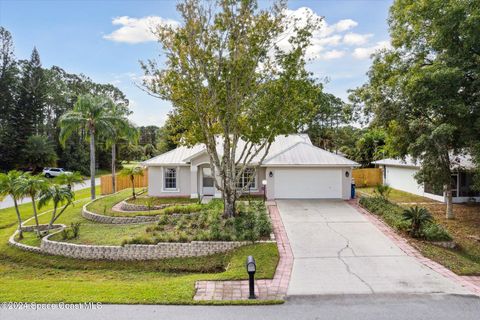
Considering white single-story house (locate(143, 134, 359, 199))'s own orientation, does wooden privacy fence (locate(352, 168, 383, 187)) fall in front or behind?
behind

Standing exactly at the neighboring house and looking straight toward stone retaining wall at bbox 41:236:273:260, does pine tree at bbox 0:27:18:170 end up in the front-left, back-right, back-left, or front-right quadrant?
front-right

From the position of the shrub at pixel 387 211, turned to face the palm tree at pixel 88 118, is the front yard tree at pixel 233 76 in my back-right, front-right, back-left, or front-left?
front-left

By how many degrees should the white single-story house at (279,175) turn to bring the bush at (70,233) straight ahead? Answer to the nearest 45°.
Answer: approximately 45° to its right

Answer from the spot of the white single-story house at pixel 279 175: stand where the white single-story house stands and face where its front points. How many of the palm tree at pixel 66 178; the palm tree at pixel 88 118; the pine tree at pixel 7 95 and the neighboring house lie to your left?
1

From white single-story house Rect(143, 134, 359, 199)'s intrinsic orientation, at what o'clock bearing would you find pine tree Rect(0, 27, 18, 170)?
The pine tree is roughly at 4 o'clock from the white single-story house.

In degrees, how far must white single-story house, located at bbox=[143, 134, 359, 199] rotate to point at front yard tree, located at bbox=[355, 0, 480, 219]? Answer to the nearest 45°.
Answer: approximately 45° to its left

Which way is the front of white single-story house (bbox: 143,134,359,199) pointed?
toward the camera

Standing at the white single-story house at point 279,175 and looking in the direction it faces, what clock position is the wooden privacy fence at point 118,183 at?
The wooden privacy fence is roughly at 4 o'clock from the white single-story house.

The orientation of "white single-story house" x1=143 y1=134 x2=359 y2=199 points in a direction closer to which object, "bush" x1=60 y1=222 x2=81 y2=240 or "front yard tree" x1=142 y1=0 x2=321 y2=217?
the front yard tree

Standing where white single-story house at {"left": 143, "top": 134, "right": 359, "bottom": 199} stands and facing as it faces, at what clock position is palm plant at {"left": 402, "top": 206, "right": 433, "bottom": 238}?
The palm plant is roughly at 11 o'clock from the white single-story house.

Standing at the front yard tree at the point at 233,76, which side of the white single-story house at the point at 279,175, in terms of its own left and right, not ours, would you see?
front

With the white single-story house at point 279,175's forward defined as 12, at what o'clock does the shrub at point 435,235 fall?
The shrub is roughly at 11 o'clock from the white single-story house.

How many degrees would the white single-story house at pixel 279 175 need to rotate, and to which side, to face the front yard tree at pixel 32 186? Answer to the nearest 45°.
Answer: approximately 45° to its right
